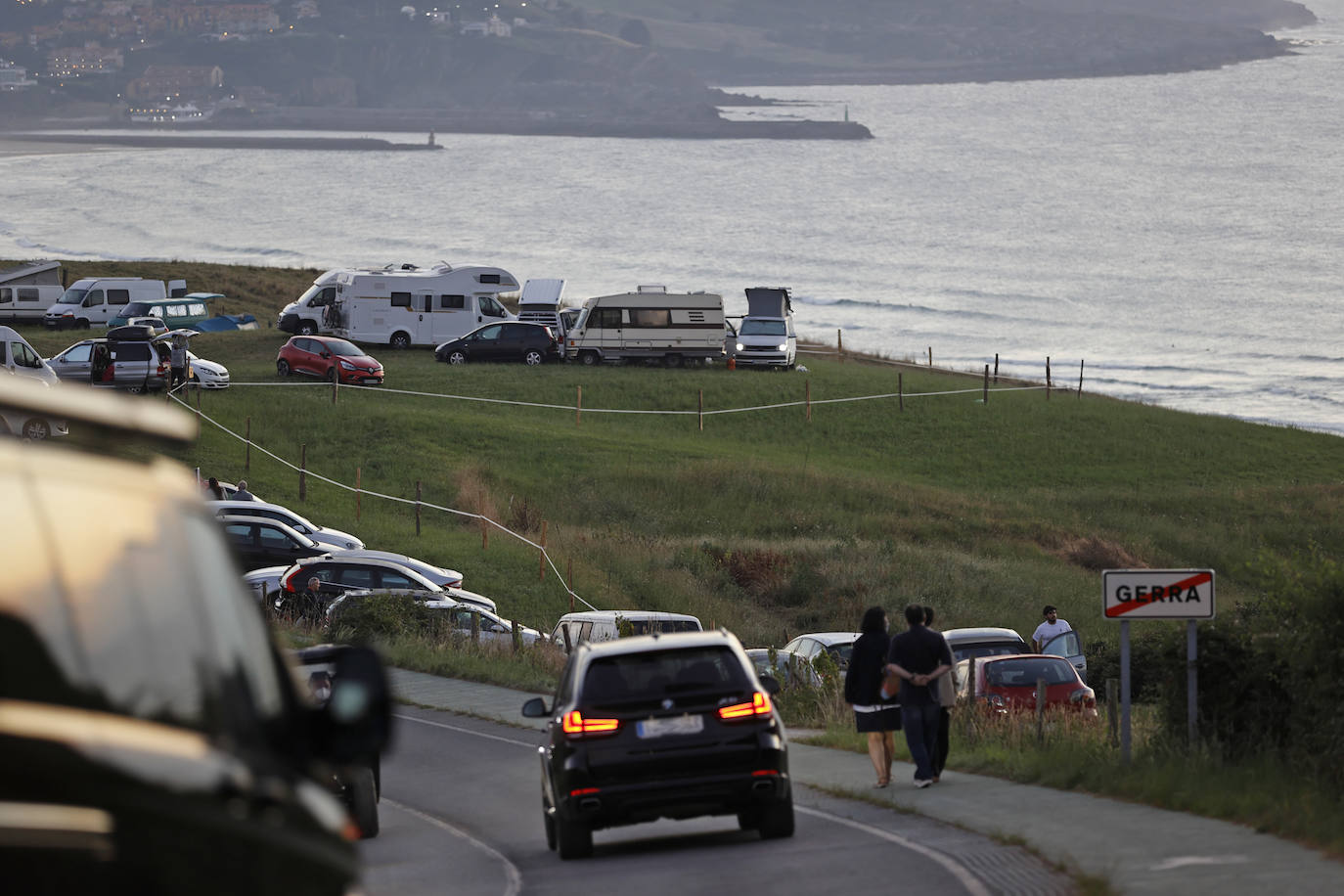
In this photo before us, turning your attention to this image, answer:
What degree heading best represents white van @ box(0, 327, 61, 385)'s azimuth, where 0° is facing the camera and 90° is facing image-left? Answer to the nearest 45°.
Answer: approximately 270°

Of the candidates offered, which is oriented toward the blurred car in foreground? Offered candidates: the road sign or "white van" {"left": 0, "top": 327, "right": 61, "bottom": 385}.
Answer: the road sign

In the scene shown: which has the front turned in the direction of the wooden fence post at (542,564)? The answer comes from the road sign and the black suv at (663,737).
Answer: the black suv

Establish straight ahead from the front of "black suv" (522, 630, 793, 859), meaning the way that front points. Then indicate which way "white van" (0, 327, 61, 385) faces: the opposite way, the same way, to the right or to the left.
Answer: to the right

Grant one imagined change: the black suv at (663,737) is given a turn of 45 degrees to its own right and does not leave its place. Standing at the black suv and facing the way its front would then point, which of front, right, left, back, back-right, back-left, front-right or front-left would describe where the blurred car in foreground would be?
back-right

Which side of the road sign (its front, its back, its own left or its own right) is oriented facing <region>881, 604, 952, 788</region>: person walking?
right

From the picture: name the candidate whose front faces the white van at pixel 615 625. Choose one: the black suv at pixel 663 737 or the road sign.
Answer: the black suv

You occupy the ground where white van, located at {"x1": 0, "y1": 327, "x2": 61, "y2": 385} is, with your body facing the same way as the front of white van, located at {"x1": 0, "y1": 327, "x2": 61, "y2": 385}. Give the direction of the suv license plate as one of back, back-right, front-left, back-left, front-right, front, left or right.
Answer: right

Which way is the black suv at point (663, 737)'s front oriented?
away from the camera

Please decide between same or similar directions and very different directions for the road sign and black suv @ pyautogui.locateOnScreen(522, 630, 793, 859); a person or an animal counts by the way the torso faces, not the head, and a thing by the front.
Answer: very different directions

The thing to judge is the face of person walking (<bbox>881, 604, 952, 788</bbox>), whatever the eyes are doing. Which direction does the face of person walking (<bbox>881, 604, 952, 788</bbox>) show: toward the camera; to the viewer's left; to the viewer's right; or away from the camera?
away from the camera

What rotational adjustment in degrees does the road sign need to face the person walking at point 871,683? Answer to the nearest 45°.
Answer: approximately 90° to its right

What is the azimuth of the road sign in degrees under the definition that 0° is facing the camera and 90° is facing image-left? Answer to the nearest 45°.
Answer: approximately 0°
